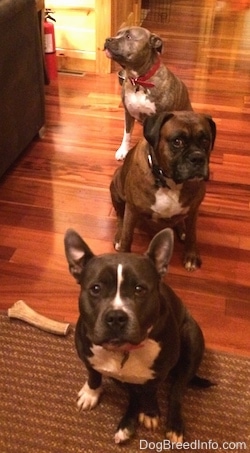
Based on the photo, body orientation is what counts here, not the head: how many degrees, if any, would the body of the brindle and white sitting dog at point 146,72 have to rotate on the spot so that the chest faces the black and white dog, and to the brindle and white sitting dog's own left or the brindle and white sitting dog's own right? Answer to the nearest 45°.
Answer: approximately 45° to the brindle and white sitting dog's own left

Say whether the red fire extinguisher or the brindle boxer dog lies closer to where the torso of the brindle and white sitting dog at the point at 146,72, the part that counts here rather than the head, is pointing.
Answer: the brindle boxer dog

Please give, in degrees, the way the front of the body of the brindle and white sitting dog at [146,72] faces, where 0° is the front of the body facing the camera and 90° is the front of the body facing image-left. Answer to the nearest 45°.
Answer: approximately 45°

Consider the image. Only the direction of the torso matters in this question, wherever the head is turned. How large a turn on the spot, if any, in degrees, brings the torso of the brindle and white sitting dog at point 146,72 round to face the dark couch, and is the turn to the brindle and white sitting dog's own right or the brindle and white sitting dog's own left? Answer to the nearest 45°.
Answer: approximately 45° to the brindle and white sitting dog's own right

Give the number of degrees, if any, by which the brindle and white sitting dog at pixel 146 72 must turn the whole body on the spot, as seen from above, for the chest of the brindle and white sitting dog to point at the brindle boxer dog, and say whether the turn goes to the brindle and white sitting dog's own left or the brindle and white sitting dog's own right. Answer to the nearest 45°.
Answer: approximately 45° to the brindle and white sitting dog's own left

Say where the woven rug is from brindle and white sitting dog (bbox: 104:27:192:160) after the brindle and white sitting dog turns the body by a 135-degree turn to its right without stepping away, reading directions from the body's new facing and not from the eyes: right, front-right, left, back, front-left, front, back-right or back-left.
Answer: back

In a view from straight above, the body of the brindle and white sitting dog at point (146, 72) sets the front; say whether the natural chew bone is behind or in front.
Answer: in front

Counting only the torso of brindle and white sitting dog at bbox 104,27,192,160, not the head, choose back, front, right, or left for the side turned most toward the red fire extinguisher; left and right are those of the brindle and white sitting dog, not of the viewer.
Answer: right
